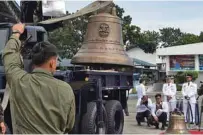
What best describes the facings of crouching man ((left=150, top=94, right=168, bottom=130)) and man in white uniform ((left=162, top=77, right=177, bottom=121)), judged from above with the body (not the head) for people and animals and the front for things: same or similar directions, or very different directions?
same or similar directions

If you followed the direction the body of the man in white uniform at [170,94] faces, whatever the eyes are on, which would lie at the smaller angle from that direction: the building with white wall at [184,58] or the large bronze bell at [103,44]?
the large bronze bell

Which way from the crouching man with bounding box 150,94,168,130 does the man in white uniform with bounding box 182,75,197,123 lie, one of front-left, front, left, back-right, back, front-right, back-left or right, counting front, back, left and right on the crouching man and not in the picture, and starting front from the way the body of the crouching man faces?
back-left

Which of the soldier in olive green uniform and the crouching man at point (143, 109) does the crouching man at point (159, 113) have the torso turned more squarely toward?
the soldier in olive green uniform

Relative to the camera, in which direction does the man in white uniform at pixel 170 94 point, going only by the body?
toward the camera

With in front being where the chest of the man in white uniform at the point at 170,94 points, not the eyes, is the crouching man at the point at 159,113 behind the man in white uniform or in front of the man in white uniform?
in front

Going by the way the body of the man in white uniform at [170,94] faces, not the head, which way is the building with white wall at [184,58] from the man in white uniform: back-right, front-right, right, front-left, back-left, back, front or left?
back

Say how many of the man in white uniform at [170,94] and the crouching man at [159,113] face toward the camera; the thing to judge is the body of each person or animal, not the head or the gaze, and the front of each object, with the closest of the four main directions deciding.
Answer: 2

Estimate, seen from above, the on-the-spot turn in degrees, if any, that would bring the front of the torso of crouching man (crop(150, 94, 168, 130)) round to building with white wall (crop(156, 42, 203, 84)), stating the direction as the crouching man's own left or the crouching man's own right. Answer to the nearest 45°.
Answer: approximately 180°

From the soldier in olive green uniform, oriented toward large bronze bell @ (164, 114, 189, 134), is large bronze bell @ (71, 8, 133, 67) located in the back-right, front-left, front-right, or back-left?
front-left

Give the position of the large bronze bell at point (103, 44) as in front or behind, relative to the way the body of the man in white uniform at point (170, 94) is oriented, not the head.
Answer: in front

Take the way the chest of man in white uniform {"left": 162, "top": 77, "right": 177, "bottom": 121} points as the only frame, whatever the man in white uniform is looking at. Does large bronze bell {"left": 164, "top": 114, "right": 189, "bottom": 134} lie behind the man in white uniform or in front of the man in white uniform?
in front
